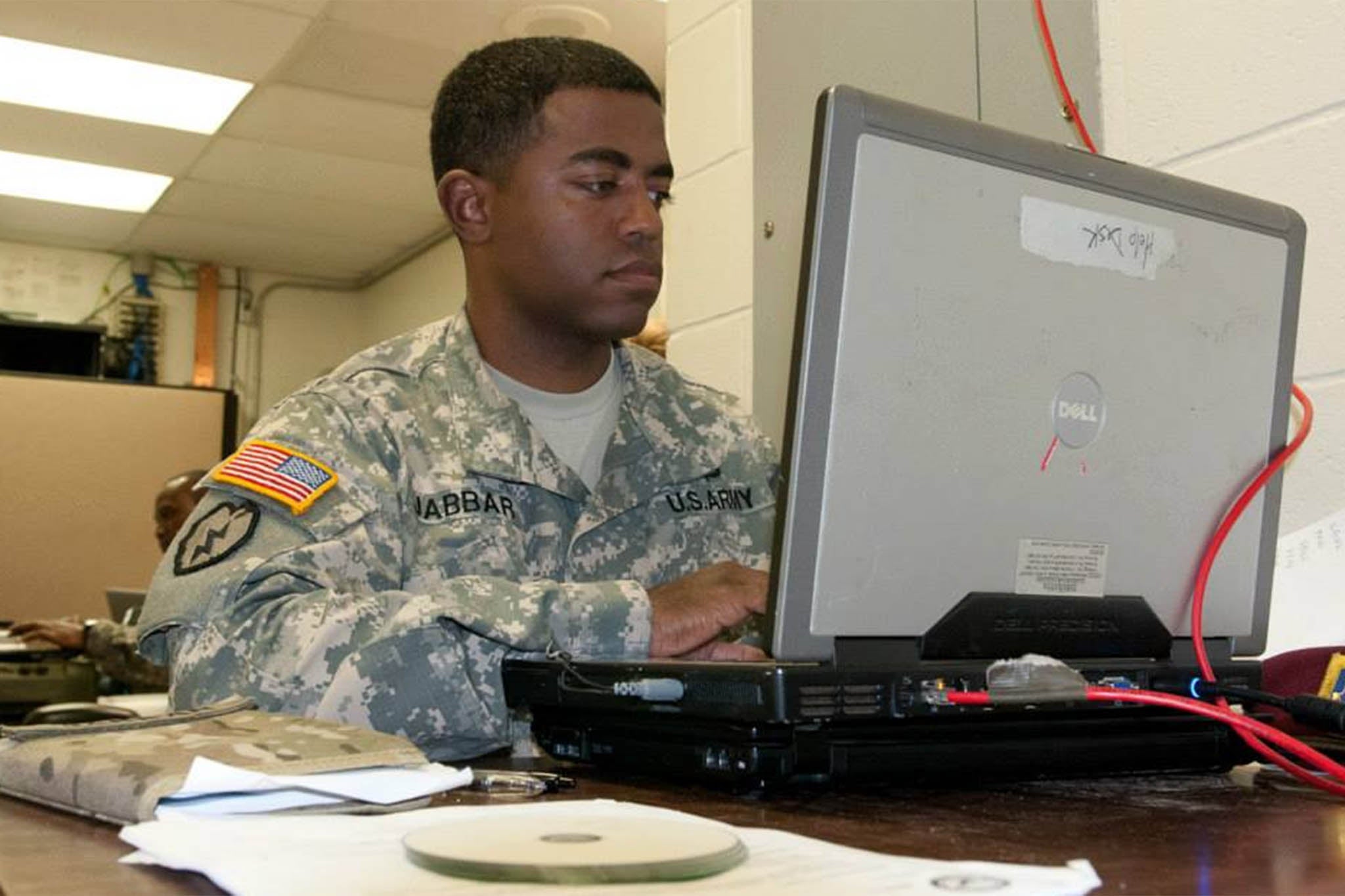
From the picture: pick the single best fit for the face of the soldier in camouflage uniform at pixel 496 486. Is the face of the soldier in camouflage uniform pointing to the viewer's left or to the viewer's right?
to the viewer's right

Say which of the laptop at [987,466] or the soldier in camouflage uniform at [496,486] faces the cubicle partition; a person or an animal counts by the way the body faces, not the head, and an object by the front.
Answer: the laptop

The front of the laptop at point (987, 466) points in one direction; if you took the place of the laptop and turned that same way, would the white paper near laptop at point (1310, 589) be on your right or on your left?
on your right

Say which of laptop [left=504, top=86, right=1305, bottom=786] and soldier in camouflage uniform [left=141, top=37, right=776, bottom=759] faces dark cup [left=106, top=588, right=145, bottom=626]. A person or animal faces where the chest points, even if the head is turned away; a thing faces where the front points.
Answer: laptop [left=504, top=86, right=1305, bottom=786]

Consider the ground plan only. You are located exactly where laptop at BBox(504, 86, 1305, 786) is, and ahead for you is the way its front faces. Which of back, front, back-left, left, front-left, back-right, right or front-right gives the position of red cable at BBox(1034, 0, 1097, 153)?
front-right

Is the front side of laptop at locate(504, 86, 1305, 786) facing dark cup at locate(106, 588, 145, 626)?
yes

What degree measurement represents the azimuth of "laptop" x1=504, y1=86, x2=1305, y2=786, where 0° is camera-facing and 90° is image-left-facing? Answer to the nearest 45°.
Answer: approximately 135°

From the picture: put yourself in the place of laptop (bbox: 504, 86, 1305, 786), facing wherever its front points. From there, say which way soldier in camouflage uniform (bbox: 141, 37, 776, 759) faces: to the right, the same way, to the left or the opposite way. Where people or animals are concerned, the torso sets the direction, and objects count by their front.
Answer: the opposite way

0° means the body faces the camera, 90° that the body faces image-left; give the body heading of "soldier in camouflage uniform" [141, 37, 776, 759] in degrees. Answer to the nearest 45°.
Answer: approximately 315°
